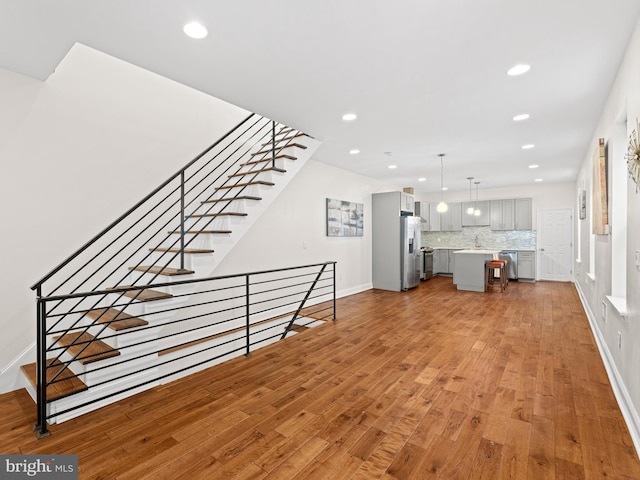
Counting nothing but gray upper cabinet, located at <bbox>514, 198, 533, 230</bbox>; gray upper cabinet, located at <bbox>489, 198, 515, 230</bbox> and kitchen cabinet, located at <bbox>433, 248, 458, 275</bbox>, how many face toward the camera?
3

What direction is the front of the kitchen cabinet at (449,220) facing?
toward the camera

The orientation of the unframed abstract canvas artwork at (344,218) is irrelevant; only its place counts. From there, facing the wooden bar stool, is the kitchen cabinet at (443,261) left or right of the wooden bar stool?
left

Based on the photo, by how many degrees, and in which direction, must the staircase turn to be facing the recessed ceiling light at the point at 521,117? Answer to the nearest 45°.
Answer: approximately 135° to its left

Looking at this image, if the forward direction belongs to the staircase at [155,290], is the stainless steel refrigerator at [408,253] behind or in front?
behind

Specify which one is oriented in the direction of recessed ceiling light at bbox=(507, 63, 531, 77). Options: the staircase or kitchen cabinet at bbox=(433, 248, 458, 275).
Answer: the kitchen cabinet

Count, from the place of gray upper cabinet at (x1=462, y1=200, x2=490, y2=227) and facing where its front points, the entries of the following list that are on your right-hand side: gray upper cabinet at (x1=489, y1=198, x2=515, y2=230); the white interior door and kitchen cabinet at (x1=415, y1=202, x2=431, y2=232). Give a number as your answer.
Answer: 1

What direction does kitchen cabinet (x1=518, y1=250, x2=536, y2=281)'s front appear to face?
toward the camera

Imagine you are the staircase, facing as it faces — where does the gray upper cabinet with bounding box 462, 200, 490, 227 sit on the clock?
The gray upper cabinet is roughly at 7 o'clock from the staircase.

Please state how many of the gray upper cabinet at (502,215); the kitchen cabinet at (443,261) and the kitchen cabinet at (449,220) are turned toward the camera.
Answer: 3

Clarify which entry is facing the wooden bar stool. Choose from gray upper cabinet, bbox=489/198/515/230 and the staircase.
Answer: the gray upper cabinet

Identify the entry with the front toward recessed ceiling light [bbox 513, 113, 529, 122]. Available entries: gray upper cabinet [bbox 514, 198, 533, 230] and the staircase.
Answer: the gray upper cabinet

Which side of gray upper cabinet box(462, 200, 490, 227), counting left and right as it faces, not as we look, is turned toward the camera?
front

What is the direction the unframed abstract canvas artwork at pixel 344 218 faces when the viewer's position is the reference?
facing the viewer and to the right of the viewer

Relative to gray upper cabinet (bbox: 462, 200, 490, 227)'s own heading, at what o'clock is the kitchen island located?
The kitchen island is roughly at 12 o'clock from the gray upper cabinet.

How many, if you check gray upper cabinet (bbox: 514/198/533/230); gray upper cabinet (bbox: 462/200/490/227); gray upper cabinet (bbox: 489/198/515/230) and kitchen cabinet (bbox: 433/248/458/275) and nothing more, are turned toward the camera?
4

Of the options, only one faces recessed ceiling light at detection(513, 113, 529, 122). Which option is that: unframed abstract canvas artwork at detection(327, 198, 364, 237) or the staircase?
the unframed abstract canvas artwork
